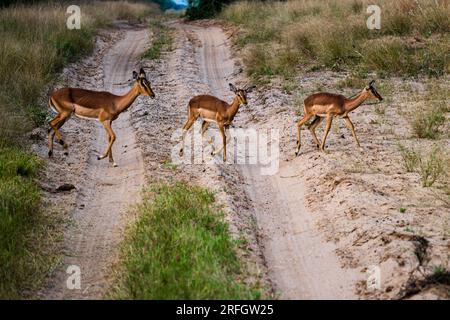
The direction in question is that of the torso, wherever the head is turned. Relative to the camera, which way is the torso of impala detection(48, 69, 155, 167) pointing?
to the viewer's right

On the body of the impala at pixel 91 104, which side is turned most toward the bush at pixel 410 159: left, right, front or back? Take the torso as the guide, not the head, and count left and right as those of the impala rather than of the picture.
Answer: front

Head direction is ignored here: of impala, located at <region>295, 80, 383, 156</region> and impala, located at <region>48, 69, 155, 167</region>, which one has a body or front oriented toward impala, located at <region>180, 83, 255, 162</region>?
impala, located at <region>48, 69, 155, 167</region>

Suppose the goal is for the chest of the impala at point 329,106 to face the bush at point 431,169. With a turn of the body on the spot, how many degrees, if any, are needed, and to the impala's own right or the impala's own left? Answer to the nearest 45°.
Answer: approximately 45° to the impala's own right

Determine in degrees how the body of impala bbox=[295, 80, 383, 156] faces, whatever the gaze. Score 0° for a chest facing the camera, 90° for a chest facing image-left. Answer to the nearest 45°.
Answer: approximately 270°

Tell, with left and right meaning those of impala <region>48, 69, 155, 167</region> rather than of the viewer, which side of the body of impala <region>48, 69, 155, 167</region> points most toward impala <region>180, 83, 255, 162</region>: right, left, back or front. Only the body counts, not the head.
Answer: front

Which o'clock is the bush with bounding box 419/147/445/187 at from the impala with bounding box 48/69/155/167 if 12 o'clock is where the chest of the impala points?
The bush is roughly at 1 o'clock from the impala.

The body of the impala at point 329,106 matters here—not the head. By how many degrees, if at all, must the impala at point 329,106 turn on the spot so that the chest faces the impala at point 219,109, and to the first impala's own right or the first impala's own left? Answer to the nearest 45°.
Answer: approximately 180°

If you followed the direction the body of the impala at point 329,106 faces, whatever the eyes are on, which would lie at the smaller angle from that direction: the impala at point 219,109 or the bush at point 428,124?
the bush

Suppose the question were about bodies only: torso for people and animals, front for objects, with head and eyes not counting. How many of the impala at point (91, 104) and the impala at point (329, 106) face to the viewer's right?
2

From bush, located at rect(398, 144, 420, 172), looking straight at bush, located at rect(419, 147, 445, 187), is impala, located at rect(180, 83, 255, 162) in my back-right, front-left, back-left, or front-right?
back-right

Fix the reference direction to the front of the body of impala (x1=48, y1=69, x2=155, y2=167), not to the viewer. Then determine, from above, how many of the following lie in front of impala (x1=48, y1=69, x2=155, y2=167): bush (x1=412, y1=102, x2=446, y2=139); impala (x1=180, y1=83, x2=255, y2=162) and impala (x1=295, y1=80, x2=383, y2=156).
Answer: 3
